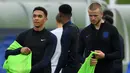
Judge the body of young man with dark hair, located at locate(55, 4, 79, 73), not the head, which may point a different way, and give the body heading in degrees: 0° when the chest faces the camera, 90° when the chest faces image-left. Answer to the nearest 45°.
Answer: approximately 135°

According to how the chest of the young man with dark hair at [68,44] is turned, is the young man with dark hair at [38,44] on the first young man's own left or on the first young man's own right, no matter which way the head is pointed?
on the first young man's own left
